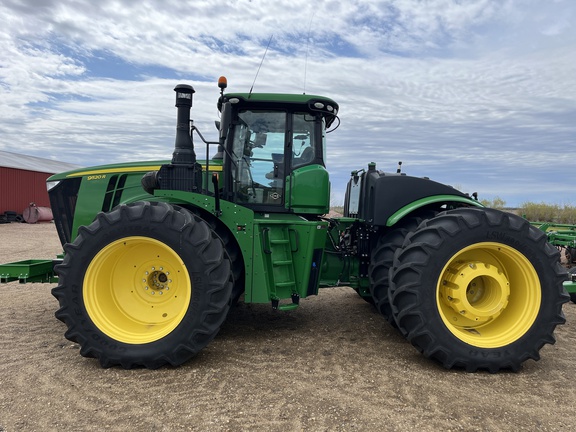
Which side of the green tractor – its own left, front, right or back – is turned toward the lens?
left

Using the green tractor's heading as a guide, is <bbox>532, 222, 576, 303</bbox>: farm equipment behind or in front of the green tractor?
behind

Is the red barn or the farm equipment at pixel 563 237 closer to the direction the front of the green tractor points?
the red barn

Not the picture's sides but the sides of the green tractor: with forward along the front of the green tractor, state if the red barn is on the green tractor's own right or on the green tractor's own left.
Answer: on the green tractor's own right
